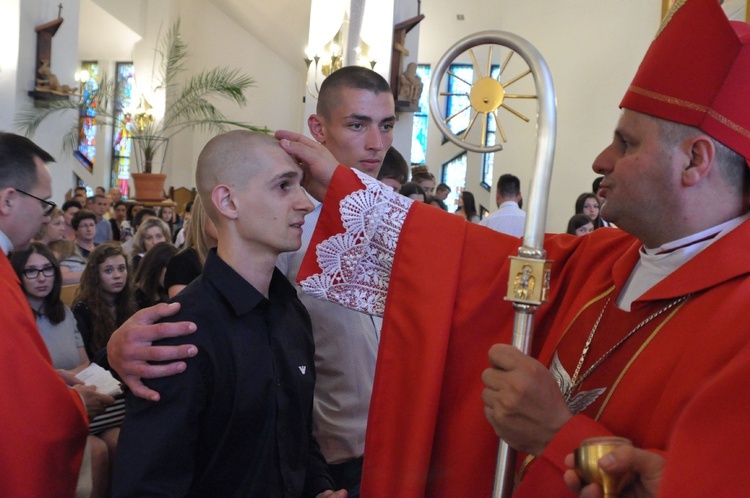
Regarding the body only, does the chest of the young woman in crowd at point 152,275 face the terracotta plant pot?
no

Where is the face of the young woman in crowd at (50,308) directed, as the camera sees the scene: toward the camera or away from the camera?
toward the camera

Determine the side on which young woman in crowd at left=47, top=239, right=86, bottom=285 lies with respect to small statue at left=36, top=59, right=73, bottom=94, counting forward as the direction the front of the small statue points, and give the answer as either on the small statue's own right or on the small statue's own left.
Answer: on the small statue's own right

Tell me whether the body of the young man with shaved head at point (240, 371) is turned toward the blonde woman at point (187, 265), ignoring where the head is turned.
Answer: no

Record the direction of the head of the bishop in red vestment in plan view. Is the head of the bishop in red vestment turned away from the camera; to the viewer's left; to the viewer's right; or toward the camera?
to the viewer's left

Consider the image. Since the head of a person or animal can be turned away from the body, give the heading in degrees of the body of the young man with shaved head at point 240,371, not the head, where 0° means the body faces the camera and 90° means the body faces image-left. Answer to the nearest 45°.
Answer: approximately 315°

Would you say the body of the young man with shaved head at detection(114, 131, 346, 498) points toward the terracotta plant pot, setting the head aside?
no

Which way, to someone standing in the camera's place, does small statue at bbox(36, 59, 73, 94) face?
facing to the right of the viewer

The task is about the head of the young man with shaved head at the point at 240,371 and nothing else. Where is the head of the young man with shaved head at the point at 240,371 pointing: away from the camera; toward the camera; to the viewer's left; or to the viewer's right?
to the viewer's right

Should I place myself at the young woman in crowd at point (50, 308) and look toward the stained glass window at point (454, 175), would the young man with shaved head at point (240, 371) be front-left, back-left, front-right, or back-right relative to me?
back-right

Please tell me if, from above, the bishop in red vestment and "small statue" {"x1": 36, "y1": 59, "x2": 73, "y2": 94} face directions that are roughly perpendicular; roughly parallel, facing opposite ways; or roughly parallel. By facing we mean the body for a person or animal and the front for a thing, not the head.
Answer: roughly parallel, facing opposite ways

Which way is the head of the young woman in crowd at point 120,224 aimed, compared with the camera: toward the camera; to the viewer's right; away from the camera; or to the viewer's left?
toward the camera

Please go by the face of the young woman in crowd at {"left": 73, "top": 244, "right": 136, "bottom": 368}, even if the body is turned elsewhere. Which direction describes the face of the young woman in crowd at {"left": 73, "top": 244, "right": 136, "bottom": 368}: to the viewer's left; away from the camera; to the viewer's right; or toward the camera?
toward the camera
